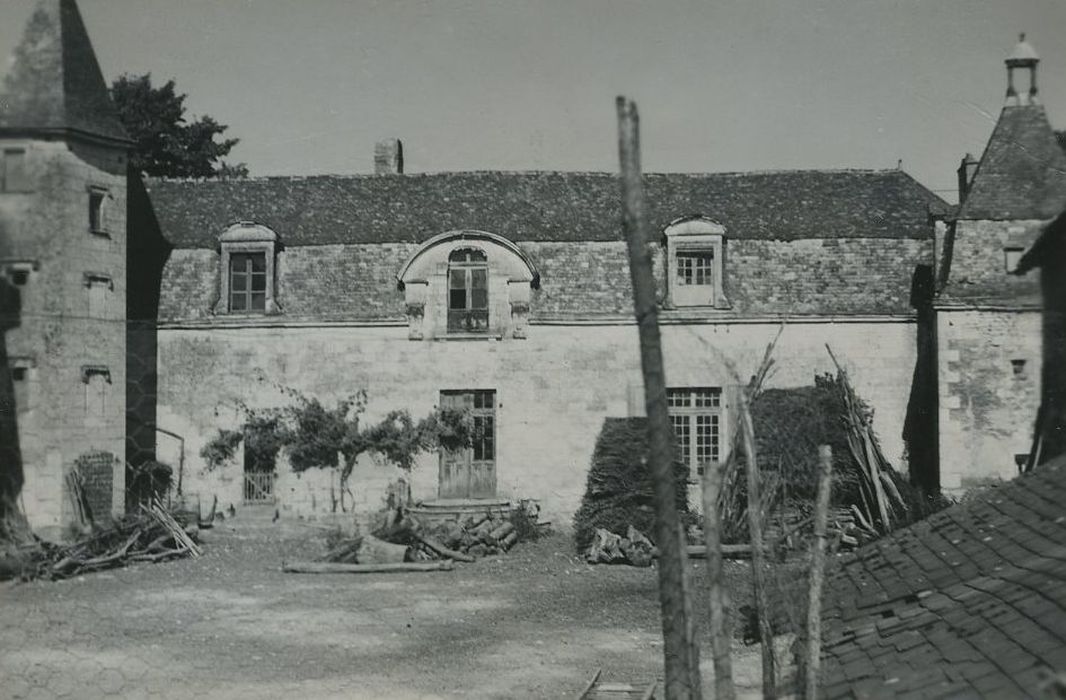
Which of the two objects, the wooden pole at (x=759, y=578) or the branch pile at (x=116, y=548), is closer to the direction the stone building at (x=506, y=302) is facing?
the wooden pole

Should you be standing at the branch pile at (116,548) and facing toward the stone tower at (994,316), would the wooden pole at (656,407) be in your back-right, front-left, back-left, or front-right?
front-right

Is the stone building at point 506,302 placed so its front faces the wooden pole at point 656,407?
yes

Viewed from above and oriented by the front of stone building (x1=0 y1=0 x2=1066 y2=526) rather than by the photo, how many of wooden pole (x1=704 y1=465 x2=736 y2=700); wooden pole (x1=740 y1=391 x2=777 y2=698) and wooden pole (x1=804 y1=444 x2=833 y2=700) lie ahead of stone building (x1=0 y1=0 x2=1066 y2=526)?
3

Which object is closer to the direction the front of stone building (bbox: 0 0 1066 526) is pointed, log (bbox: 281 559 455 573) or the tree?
the log

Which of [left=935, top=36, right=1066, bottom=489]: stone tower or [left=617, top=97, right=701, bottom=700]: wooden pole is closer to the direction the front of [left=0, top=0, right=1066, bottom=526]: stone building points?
the wooden pole

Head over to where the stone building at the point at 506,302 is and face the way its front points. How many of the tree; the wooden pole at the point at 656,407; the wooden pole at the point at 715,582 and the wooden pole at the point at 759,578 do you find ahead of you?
3

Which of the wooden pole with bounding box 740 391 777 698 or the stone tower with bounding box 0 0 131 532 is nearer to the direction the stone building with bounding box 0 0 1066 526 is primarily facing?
the wooden pole

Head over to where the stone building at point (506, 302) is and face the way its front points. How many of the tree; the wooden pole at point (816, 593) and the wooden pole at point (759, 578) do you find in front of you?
2

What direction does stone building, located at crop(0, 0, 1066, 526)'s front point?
toward the camera

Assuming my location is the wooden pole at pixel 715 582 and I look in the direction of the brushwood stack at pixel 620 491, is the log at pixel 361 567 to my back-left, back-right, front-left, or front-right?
front-left

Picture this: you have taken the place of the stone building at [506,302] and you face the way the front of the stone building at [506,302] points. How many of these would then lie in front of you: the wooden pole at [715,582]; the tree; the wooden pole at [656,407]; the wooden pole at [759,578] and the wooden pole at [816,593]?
4

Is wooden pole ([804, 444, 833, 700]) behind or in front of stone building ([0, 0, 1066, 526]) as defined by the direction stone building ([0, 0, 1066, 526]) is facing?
in front

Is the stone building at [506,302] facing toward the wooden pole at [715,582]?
yes

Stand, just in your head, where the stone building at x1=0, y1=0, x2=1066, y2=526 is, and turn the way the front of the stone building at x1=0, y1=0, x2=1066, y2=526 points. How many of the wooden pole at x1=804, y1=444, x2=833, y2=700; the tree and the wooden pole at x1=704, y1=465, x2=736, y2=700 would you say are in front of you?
2

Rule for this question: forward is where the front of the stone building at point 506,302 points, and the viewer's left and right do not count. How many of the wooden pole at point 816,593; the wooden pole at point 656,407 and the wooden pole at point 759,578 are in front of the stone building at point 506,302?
3
